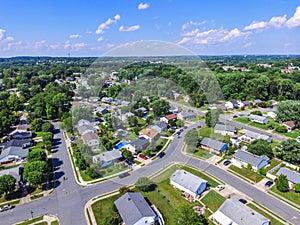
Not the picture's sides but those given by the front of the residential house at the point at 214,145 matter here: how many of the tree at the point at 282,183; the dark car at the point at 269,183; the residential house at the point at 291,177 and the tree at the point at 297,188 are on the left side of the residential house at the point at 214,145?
4

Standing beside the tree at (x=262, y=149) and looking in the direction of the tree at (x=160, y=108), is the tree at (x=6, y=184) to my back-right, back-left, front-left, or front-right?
front-left

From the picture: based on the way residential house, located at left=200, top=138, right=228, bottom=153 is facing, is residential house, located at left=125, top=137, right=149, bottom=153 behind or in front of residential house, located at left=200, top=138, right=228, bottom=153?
in front

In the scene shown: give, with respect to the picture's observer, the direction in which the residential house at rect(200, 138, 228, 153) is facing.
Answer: facing the viewer and to the left of the viewer

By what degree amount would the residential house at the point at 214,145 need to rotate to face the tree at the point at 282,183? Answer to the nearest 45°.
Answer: approximately 90° to its left

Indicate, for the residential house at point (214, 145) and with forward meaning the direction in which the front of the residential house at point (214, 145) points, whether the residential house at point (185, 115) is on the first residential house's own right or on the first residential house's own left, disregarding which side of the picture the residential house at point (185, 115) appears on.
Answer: on the first residential house's own right

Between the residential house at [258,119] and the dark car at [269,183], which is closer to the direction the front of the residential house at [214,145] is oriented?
the dark car

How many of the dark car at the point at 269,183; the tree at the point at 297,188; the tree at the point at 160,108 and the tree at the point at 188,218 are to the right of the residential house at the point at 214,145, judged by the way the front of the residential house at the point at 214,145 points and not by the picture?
1

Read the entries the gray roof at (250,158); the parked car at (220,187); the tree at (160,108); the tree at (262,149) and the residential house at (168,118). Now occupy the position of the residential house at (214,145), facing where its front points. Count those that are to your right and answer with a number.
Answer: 2

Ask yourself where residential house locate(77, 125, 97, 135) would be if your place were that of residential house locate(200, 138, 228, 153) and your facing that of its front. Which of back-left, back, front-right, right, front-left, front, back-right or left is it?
front-right

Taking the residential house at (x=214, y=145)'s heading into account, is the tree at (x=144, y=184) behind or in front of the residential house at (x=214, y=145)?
in front

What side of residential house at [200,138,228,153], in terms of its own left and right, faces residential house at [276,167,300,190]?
left

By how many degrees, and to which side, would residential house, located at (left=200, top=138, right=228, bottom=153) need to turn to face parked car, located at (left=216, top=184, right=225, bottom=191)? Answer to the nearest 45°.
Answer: approximately 45° to its left

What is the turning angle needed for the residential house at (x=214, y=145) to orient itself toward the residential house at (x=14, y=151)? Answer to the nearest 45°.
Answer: approximately 45° to its right

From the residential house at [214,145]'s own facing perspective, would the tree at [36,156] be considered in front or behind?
in front
